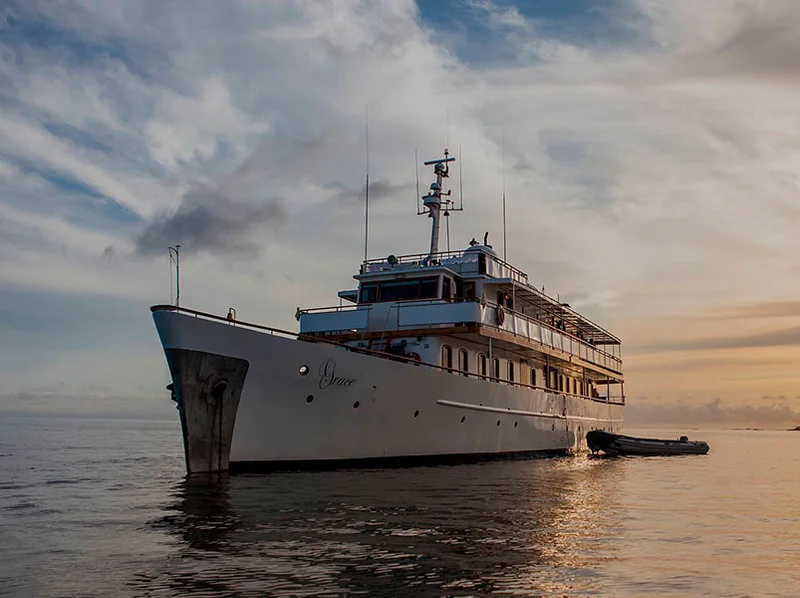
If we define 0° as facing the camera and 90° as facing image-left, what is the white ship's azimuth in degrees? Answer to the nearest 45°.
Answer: approximately 45°

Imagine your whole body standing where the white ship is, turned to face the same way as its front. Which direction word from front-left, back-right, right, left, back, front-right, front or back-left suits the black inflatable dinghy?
back
